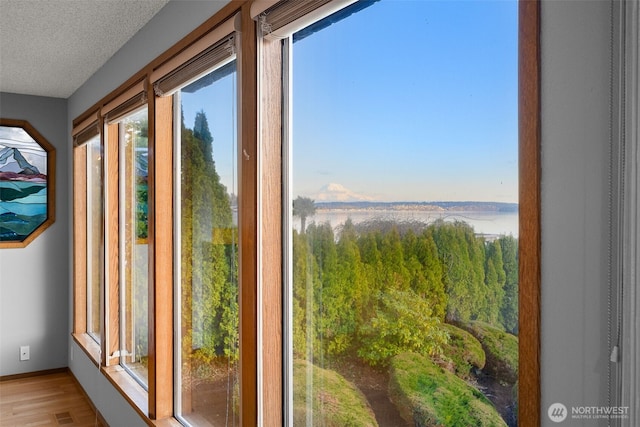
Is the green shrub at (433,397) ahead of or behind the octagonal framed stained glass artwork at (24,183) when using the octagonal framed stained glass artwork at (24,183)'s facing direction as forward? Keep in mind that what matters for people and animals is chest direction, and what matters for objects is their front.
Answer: ahead

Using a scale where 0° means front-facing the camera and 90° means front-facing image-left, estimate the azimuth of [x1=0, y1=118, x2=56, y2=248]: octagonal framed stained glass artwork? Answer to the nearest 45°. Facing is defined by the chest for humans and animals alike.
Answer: approximately 0°

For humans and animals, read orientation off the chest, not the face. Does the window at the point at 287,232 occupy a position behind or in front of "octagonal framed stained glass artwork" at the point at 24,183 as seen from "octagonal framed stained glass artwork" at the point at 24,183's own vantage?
in front
